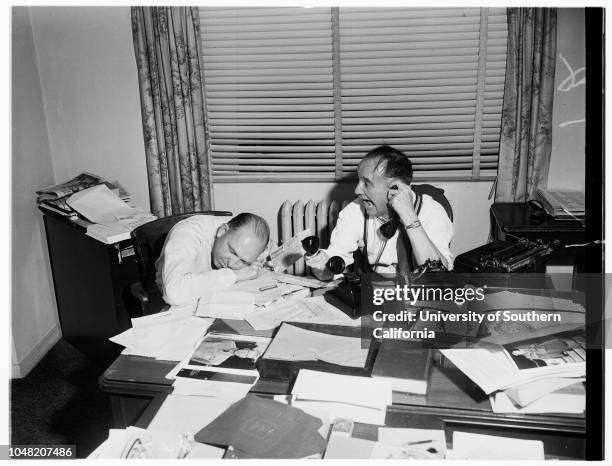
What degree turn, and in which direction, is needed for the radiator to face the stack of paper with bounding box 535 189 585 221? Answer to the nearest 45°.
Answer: approximately 90° to its left

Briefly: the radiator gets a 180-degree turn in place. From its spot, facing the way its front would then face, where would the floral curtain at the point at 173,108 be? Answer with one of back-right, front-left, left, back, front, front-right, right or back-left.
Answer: left

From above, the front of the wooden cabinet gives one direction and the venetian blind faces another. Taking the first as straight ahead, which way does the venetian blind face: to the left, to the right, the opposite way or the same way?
to the right

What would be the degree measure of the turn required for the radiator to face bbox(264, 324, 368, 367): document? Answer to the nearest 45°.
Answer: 0° — it already faces it

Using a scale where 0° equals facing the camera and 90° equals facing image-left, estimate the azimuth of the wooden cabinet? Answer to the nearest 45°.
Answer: approximately 270°

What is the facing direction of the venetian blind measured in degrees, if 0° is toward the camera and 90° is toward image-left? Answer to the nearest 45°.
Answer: approximately 0°

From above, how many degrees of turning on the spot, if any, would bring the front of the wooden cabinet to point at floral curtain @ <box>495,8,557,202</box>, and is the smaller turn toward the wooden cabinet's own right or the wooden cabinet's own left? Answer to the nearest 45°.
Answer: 0° — it already faces it

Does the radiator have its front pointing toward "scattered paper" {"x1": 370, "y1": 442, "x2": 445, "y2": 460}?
yes

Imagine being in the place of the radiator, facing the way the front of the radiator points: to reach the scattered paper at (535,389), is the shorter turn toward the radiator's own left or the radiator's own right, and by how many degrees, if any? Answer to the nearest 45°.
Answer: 0° — it already faces it

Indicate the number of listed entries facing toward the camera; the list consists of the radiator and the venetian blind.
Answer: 2

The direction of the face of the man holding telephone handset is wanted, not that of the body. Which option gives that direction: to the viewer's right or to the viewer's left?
to the viewer's left

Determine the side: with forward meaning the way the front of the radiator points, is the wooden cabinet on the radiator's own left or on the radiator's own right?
on the radiator's own right

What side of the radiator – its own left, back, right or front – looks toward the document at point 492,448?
front
